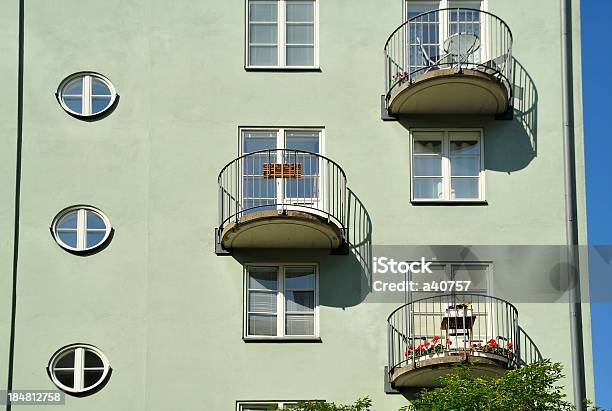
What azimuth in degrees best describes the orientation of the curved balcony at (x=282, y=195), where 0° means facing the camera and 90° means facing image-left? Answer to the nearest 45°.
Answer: approximately 0°

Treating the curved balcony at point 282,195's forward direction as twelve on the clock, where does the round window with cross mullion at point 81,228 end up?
The round window with cross mullion is roughly at 3 o'clock from the curved balcony.

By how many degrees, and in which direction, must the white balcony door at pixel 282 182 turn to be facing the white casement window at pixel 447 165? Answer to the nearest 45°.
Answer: approximately 90° to its left

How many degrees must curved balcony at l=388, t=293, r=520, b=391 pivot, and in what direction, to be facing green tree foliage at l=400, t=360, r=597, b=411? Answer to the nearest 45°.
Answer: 0° — it already faces it

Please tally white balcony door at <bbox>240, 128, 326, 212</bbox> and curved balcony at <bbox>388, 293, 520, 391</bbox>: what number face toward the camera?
2

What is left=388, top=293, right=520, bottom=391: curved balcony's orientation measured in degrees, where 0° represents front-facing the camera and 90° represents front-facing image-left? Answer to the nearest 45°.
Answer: approximately 0°

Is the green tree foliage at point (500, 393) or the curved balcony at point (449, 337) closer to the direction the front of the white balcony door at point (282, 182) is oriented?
the green tree foliage
